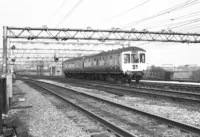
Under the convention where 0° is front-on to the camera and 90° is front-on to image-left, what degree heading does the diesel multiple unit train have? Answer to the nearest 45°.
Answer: approximately 315°
